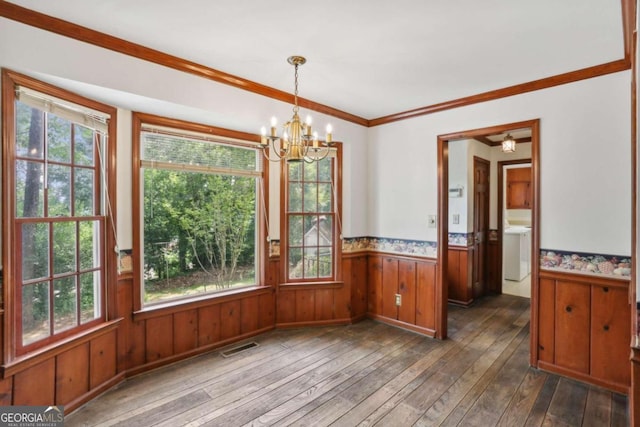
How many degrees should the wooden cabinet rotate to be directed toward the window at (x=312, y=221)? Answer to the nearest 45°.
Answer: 0° — it already faces it

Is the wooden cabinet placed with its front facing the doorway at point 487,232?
yes

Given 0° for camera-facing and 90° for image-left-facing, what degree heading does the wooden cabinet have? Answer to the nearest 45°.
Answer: approximately 0°

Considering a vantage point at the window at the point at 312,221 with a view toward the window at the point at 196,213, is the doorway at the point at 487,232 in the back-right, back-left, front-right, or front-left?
back-left

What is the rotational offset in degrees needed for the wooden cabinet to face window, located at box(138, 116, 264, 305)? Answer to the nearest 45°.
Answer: approximately 45° to its right
